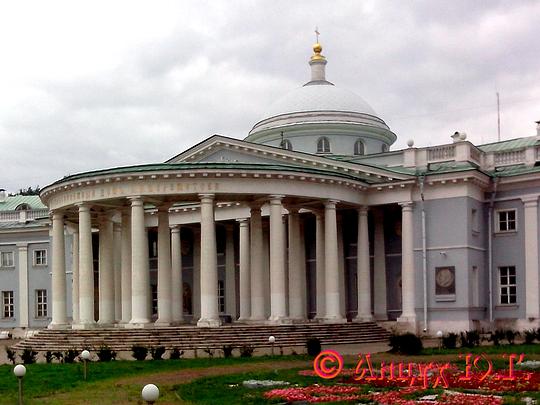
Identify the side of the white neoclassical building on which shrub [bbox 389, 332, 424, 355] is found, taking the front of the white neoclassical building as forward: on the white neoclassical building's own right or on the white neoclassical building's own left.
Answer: on the white neoclassical building's own left

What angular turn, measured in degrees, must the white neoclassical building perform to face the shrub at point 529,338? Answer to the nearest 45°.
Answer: approximately 90° to its left

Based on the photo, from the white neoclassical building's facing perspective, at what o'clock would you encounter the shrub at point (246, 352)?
The shrub is roughly at 11 o'clock from the white neoclassical building.

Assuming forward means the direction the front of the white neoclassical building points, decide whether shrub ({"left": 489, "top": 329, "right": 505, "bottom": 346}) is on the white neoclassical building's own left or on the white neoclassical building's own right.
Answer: on the white neoclassical building's own left

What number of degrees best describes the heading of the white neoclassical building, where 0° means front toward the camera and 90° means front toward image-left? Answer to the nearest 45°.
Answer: approximately 45°

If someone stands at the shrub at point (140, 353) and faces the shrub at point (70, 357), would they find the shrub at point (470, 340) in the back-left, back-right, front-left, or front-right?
back-right
